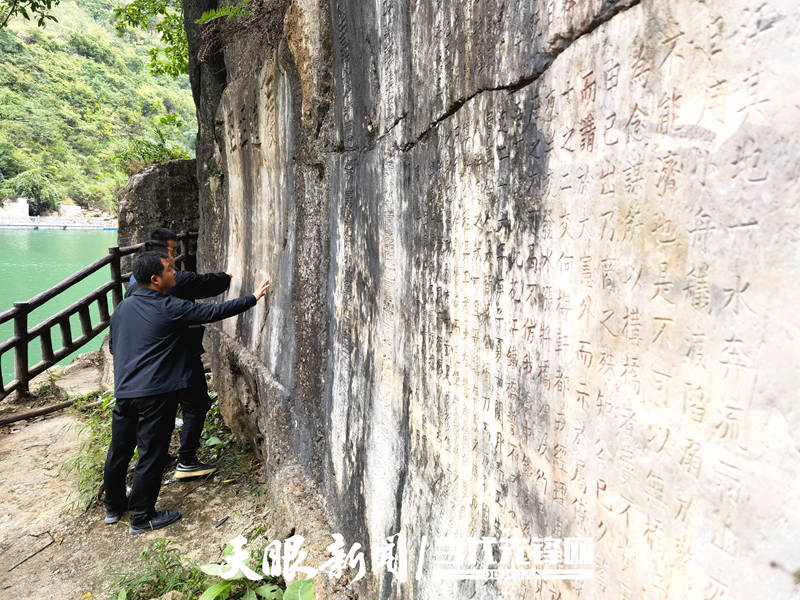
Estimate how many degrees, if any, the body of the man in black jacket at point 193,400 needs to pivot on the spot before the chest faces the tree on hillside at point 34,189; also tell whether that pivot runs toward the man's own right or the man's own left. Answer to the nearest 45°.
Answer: approximately 90° to the man's own left

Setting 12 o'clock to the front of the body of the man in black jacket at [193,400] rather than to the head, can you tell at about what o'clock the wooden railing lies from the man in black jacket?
The wooden railing is roughly at 8 o'clock from the man in black jacket.

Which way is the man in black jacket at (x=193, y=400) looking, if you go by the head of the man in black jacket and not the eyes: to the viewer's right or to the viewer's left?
to the viewer's right

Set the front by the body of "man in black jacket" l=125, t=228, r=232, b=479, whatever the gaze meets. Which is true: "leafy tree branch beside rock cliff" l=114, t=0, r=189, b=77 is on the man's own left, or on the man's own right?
on the man's own left

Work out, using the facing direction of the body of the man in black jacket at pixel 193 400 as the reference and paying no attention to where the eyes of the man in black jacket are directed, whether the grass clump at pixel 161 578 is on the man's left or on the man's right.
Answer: on the man's right

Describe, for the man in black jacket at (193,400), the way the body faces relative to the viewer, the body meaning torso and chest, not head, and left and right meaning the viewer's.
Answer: facing to the right of the viewer

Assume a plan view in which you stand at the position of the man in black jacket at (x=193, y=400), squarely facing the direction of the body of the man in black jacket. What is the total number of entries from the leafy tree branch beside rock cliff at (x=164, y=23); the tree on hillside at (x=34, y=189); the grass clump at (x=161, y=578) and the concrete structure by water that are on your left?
3

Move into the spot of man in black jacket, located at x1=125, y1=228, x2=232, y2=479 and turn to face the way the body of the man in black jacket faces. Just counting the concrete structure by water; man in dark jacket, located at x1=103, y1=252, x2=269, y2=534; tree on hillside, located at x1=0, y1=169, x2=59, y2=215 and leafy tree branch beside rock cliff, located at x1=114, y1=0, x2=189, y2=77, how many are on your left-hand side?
3

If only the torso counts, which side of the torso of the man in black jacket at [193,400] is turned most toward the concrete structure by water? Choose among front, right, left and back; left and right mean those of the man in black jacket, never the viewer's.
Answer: left
